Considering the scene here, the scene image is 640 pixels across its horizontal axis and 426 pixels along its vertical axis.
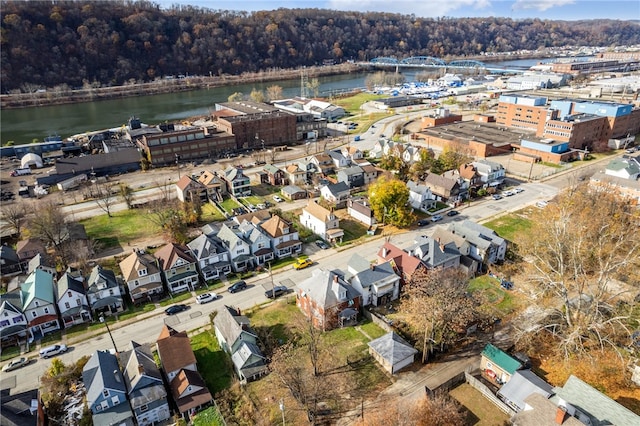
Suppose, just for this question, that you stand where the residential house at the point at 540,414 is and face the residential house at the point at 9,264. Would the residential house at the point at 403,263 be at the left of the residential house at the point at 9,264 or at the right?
right

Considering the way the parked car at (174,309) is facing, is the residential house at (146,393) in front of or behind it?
in front

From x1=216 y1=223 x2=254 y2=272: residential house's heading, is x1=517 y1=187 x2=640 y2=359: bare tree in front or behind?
in front

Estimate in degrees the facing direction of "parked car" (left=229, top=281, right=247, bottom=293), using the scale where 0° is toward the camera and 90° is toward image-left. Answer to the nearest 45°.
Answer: approximately 45°

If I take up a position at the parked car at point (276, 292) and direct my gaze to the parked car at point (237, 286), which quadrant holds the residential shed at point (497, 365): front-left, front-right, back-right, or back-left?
back-left

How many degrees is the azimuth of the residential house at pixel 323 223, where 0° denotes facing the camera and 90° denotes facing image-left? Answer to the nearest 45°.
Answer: approximately 315°

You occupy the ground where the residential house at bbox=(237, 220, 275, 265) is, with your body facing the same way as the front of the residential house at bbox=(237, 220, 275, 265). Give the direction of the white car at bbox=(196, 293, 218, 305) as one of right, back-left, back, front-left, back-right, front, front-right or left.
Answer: right

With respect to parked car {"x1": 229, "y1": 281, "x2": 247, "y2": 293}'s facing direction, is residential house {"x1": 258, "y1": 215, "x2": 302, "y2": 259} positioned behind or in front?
behind

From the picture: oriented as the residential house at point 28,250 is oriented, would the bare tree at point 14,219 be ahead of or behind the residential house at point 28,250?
behind
